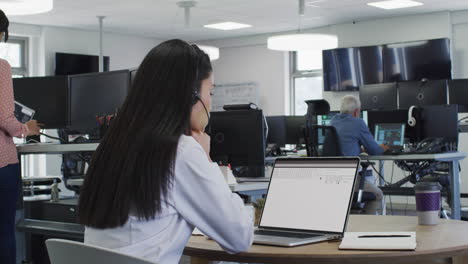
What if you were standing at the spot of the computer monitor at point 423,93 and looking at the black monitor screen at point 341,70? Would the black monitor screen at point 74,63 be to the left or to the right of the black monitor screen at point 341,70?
left

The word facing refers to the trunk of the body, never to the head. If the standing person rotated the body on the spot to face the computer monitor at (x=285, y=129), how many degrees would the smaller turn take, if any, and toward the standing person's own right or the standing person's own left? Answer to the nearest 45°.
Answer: approximately 45° to the standing person's own left

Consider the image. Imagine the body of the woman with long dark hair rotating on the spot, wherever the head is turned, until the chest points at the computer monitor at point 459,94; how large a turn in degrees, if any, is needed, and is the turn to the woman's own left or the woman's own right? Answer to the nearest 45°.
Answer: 0° — they already face it

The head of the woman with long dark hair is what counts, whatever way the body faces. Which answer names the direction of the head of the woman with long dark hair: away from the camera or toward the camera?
away from the camera

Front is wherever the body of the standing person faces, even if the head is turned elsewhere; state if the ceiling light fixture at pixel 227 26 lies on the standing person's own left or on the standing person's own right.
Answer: on the standing person's own left

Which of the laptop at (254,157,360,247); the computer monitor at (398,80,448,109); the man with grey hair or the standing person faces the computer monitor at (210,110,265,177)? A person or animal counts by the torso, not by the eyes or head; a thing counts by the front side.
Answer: the standing person

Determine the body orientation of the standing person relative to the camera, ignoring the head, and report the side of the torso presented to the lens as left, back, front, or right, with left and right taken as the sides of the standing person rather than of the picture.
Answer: right

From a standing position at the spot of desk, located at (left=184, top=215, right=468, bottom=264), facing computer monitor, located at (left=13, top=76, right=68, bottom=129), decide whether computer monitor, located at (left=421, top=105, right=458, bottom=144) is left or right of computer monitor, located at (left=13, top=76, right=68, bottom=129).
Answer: right
